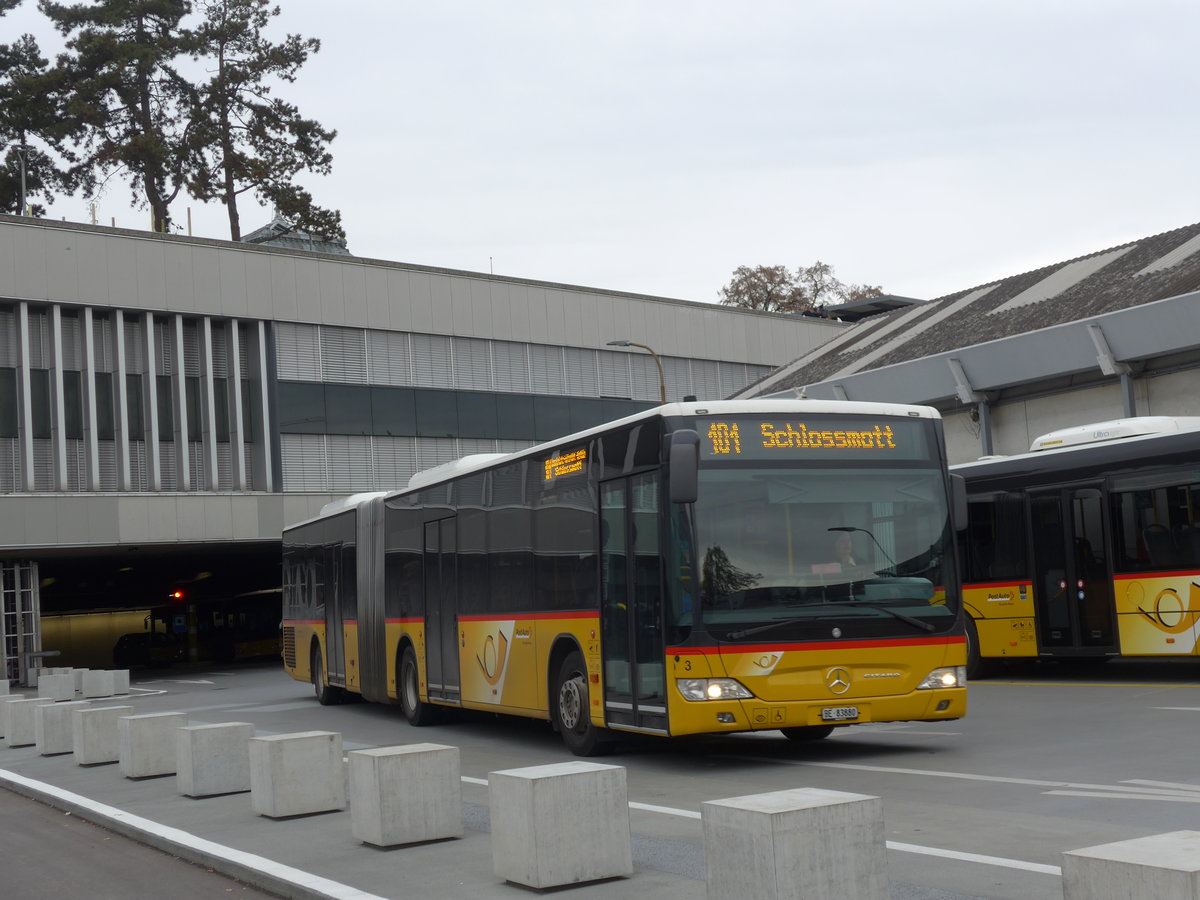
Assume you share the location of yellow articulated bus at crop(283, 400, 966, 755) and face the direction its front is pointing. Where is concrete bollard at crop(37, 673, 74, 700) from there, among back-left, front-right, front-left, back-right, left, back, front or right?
back

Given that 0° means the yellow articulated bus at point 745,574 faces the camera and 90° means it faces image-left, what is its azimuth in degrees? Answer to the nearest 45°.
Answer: approximately 315°

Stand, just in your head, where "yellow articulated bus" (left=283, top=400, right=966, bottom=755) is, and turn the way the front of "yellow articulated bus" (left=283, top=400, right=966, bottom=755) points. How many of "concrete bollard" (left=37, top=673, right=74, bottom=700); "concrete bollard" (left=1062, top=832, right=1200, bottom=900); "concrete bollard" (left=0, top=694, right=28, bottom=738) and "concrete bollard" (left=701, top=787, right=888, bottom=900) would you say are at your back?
2

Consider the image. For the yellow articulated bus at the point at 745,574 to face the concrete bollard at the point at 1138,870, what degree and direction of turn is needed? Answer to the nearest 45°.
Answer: approximately 45° to its right

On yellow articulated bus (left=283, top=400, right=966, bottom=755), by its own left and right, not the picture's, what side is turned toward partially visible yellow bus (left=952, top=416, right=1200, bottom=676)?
left

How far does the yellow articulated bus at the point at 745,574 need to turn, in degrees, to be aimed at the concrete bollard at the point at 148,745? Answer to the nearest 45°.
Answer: approximately 45° to its right

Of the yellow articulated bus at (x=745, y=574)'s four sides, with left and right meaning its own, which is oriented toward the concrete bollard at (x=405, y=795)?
front

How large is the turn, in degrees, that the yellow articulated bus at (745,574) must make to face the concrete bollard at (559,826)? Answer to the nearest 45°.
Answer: approximately 45° to its right

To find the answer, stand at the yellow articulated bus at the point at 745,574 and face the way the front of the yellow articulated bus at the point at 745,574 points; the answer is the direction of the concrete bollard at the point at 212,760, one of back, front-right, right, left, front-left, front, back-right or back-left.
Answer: front-right
